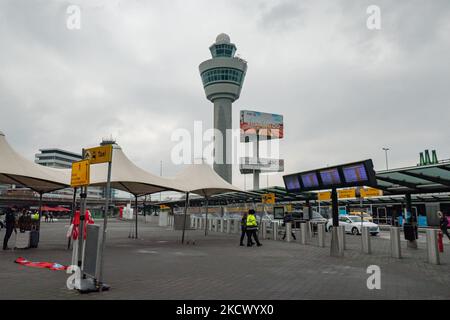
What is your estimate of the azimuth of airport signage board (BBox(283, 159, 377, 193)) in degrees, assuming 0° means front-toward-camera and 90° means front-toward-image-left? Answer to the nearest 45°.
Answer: approximately 45°

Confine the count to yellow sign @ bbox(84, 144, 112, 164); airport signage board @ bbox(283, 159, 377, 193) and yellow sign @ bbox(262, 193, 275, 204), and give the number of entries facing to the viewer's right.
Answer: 0

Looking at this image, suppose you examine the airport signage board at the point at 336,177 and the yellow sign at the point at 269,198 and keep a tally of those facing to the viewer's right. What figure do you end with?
0

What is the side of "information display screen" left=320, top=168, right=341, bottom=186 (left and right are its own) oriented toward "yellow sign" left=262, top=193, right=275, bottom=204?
right

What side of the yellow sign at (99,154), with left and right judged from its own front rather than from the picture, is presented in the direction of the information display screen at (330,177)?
back

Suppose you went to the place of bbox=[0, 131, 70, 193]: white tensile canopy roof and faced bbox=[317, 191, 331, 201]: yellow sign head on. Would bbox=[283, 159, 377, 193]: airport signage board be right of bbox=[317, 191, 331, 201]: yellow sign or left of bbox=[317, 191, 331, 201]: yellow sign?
right

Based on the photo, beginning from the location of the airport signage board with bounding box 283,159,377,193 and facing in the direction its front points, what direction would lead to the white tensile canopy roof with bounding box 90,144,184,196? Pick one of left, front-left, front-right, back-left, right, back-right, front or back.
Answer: front-right

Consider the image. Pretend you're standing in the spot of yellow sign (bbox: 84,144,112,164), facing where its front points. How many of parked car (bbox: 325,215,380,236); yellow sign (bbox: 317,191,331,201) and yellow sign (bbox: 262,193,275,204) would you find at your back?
3

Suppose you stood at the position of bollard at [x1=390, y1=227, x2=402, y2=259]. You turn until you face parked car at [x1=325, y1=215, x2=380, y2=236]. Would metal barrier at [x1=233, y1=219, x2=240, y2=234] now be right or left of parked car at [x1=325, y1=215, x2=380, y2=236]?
left

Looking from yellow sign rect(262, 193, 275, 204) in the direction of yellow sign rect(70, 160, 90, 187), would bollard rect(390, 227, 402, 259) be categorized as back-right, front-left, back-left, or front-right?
front-left

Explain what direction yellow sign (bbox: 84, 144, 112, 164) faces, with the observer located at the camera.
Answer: facing the viewer and to the left of the viewer

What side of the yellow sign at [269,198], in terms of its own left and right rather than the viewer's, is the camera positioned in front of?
front

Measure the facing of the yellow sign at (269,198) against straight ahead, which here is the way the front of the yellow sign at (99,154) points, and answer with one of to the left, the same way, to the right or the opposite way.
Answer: the same way

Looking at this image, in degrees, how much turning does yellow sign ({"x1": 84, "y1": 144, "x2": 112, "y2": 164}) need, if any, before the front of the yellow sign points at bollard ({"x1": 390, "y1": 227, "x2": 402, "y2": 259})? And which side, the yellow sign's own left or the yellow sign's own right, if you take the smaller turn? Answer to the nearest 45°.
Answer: approximately 135° to the yellow sign's own left

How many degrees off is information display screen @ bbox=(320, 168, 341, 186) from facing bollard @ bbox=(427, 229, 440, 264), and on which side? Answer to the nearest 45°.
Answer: approximately 90° to its left

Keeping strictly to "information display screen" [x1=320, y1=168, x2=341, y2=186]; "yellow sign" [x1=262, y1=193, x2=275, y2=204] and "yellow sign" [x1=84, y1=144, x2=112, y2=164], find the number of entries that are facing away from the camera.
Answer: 0

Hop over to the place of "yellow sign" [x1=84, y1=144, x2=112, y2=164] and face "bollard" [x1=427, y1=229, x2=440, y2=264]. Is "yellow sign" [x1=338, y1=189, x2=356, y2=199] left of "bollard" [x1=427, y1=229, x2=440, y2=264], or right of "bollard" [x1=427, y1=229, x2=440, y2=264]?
left
